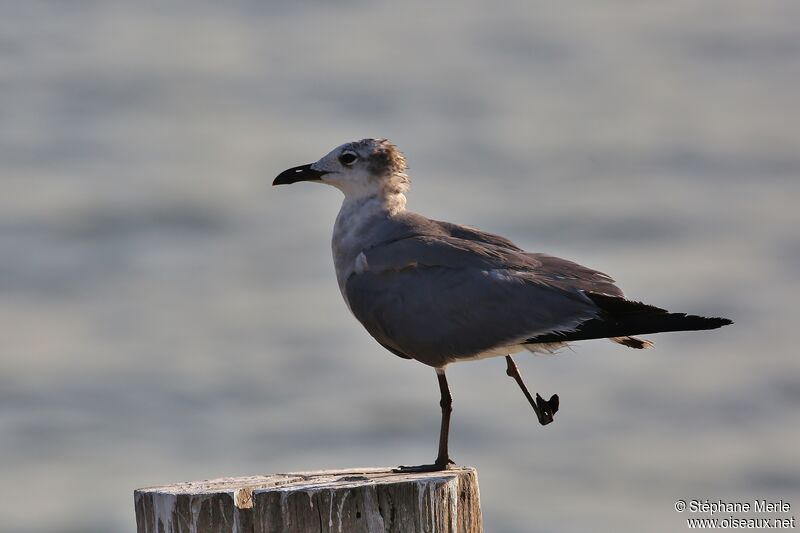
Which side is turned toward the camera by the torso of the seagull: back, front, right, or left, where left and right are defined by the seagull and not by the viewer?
left
